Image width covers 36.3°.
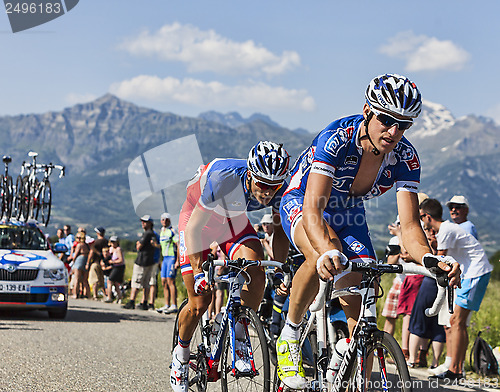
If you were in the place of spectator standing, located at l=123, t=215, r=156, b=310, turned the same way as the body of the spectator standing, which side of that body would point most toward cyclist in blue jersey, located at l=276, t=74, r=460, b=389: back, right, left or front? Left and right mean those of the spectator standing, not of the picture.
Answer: left

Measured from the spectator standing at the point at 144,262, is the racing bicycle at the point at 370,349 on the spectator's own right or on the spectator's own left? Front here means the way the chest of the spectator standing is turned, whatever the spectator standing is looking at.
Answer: on the spectator's own left

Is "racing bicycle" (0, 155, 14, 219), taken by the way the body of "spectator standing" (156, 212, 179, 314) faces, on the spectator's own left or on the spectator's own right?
on the spectator's own right

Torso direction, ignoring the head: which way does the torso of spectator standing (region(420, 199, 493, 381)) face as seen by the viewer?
to the viewer's left

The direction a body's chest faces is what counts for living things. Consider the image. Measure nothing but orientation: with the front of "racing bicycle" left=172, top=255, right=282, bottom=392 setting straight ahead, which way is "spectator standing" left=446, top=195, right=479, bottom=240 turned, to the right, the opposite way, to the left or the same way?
to the right

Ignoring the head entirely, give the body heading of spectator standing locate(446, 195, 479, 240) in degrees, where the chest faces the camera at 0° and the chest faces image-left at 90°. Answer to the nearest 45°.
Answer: approximately 45°
